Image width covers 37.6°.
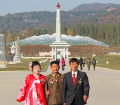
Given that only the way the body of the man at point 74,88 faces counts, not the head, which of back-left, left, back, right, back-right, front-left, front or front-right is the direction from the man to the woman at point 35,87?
right

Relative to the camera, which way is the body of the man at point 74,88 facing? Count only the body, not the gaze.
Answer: toward the camera

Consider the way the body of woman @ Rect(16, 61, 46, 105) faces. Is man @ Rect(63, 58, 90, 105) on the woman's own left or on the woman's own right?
on the woman's own left

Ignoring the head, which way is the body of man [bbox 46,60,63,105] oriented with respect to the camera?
toward the camera

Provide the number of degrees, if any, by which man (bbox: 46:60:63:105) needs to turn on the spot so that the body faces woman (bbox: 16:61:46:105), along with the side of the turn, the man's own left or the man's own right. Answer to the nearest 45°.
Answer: approximately 90° to the man's own right

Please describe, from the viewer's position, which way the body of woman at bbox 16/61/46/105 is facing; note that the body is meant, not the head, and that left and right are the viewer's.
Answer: facing the viewer

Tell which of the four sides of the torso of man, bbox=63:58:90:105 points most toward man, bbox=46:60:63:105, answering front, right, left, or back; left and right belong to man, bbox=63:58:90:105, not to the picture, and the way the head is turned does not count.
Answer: right

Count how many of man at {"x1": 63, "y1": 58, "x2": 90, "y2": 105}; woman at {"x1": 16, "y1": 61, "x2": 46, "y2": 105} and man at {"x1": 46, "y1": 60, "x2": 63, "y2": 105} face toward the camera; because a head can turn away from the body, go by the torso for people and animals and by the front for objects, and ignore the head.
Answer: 3

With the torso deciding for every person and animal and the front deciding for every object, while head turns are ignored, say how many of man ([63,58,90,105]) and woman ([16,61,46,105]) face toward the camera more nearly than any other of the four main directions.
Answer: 2

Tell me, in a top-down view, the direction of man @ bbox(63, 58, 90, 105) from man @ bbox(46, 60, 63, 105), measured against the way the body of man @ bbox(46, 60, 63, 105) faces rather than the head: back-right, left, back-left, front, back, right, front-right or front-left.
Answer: left
